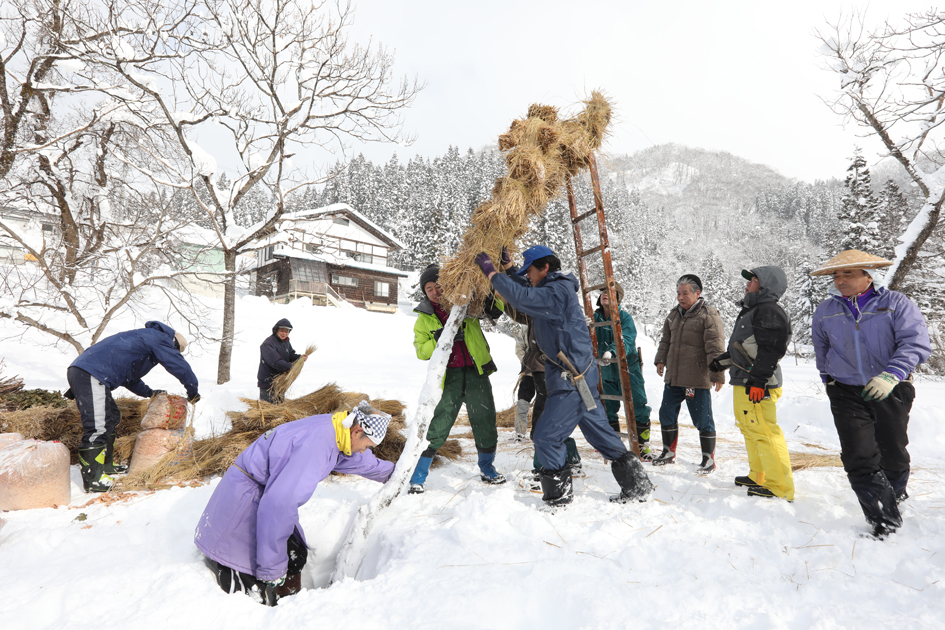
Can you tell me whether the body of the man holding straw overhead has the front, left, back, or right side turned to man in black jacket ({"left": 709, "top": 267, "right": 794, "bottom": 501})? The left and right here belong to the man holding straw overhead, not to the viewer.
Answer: back

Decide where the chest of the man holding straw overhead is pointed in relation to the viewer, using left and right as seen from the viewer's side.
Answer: facing to the left of the viewer

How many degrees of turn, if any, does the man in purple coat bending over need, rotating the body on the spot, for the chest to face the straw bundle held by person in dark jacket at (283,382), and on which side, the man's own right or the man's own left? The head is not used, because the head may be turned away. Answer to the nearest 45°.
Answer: approximately 90° to the man's own left

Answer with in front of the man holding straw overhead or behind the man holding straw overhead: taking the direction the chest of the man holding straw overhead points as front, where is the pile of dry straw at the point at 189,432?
in front

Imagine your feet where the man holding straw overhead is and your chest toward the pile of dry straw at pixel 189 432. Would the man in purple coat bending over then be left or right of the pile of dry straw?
left

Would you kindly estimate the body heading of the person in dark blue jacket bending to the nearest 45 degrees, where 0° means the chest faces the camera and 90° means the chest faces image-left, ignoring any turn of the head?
approximately 270°

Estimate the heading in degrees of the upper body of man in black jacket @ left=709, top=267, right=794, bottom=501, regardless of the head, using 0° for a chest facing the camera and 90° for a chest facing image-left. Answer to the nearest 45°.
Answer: approximately 90°

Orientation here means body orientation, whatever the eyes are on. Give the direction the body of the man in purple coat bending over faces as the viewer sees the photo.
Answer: to the viewer's right

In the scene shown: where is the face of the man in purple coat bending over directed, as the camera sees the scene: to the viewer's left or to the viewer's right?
to the viewer's right

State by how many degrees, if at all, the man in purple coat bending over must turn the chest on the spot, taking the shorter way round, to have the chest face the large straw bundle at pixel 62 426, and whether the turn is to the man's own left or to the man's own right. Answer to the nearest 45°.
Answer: approximately 135° to the man's own left
